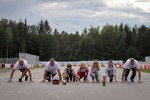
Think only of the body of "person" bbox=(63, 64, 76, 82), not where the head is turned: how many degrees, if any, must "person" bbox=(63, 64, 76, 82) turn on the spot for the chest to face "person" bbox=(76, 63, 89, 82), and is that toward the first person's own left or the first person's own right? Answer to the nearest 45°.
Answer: approximately 90° to the first person's own left

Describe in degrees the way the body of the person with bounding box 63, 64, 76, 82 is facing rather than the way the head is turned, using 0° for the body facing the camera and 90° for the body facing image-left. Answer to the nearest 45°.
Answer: approximately 0°

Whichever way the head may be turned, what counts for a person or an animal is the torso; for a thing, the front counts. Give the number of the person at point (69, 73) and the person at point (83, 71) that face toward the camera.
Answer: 2
